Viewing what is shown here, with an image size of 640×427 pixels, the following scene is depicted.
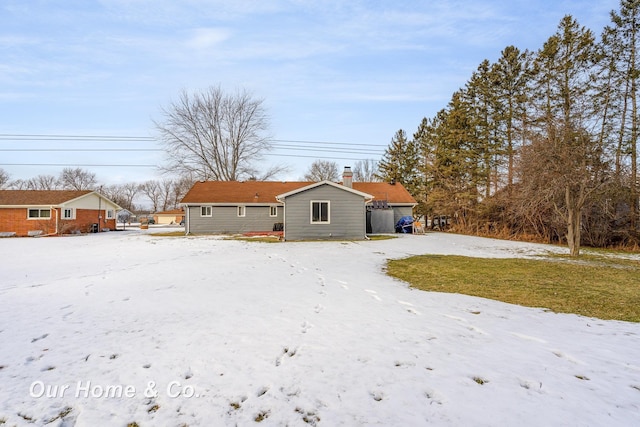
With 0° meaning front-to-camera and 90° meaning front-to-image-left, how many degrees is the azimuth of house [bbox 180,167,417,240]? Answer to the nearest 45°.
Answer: approximately 180°

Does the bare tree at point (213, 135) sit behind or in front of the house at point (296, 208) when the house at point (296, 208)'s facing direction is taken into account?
in front

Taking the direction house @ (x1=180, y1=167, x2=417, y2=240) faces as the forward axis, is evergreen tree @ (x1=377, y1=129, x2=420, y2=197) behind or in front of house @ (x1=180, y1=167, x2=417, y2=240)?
in front

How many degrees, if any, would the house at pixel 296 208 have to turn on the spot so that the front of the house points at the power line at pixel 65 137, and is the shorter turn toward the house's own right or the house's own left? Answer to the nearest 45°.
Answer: approximately 45° to the house's own left

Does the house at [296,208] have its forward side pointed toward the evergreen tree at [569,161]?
no

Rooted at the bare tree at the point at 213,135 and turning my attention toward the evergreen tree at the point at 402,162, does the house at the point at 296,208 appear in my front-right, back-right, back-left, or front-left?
front-right

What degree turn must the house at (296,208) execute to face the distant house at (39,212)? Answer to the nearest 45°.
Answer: approximately 90° to its left

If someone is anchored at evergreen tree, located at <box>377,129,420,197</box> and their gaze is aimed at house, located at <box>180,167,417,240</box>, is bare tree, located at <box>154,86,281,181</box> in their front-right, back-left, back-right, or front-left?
front-right

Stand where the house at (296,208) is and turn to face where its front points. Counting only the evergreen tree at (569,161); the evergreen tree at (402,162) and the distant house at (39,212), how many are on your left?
1
